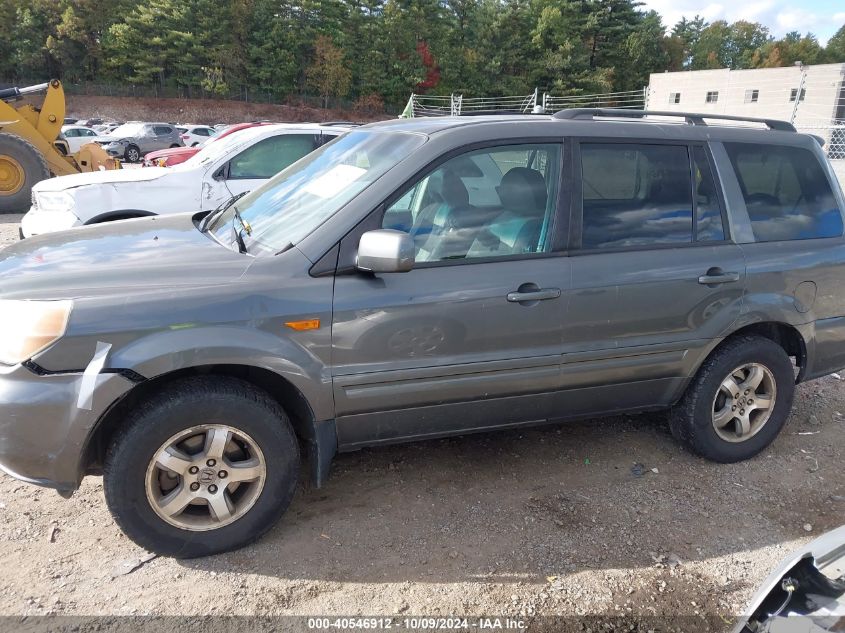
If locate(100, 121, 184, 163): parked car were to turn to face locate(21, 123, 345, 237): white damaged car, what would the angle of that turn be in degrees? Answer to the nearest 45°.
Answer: approximately 45° to its left

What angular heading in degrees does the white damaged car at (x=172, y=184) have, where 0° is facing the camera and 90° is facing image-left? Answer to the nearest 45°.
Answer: approximately 90°

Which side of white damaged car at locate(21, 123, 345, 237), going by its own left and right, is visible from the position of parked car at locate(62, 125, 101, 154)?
right

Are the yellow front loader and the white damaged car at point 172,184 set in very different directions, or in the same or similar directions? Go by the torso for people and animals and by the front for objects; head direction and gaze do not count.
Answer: very different directions

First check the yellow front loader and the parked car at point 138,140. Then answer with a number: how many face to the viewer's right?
1

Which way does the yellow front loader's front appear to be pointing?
to the viewer's right

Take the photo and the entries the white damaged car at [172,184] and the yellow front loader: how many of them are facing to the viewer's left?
1

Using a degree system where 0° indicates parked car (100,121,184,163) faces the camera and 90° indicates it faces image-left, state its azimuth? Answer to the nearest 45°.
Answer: approximately 45°

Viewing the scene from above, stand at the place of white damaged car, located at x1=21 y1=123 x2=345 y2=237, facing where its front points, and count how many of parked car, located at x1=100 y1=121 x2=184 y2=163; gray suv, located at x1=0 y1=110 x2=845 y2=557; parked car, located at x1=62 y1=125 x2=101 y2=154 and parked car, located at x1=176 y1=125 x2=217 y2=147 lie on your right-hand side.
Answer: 3

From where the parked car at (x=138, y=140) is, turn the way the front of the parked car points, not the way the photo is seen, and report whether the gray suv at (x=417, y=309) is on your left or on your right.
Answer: on your left

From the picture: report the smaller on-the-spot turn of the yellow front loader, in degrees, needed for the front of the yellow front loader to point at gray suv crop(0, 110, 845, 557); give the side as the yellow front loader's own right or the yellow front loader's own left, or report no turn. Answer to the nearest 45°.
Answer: approximately 90° to the yellow front loader's own right
